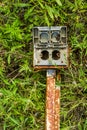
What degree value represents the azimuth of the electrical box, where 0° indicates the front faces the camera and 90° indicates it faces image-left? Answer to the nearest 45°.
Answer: approximately 0°
